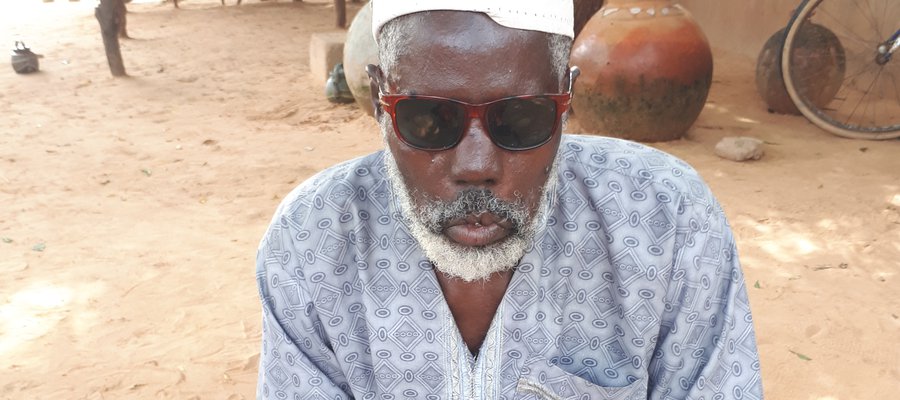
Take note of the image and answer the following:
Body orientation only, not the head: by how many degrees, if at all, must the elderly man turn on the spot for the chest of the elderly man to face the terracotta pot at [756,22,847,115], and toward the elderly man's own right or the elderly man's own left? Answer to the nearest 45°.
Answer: approximately 135° to the elderly man's own left

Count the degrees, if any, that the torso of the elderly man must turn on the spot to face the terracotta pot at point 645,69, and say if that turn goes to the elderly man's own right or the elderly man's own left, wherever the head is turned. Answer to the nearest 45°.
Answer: approximately 180°

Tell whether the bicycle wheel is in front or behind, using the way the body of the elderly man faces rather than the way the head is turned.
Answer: behind

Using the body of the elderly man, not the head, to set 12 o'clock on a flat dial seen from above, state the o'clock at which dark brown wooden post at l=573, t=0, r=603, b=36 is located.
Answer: The dark brown wooden post is roughly at 6 o'clock from the elderly man.

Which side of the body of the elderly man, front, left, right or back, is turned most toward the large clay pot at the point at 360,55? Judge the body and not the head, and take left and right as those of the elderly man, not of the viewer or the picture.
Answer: back

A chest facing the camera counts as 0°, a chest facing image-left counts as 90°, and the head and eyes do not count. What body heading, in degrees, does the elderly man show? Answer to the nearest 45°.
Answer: approximately 0°
